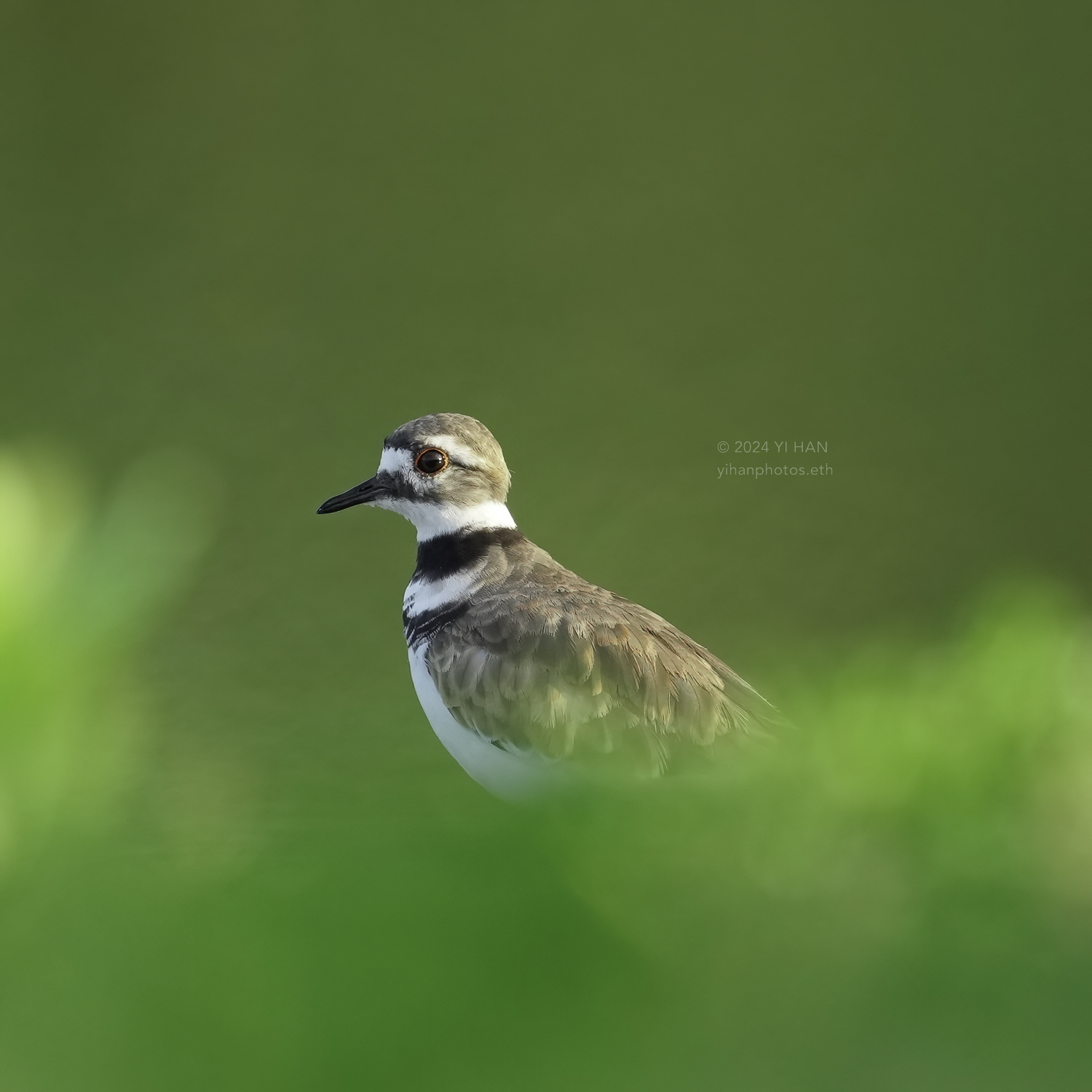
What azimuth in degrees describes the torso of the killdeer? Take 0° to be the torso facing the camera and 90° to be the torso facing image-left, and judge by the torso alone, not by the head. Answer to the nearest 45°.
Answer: approximately 90°
